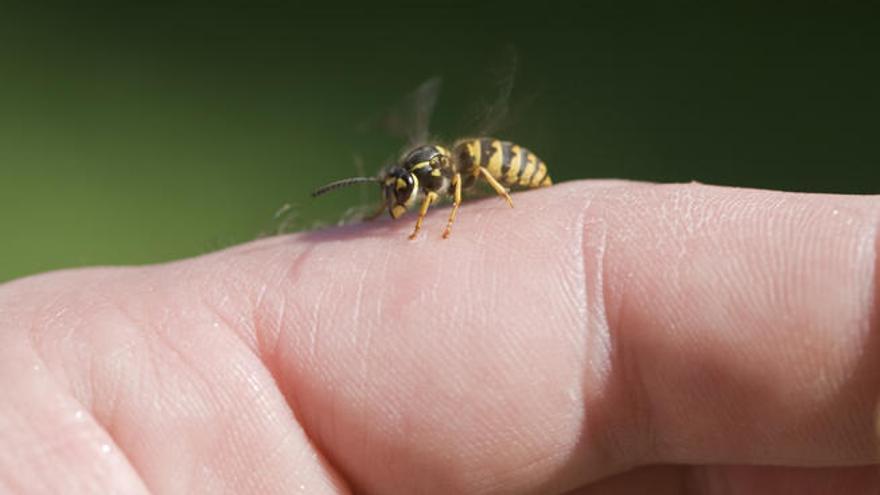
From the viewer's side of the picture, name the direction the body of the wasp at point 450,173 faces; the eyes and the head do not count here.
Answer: to the viewer's left
